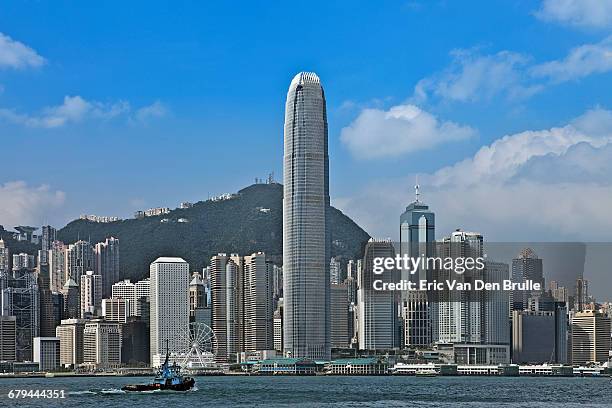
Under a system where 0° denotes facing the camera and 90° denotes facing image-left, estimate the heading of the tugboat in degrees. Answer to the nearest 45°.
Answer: approximately 270°
